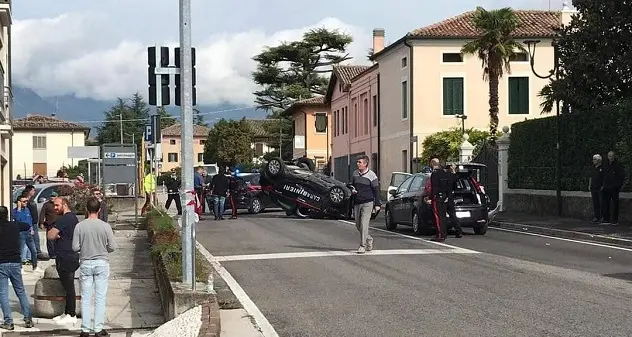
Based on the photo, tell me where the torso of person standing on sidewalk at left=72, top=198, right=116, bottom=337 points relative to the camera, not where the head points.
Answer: away from the camera

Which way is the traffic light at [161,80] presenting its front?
away from the camera

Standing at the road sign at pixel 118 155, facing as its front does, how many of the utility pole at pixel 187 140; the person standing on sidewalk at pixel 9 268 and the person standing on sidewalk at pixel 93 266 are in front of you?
3

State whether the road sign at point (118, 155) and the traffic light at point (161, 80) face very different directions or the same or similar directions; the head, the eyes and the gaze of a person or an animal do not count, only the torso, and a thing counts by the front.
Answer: very different directions
